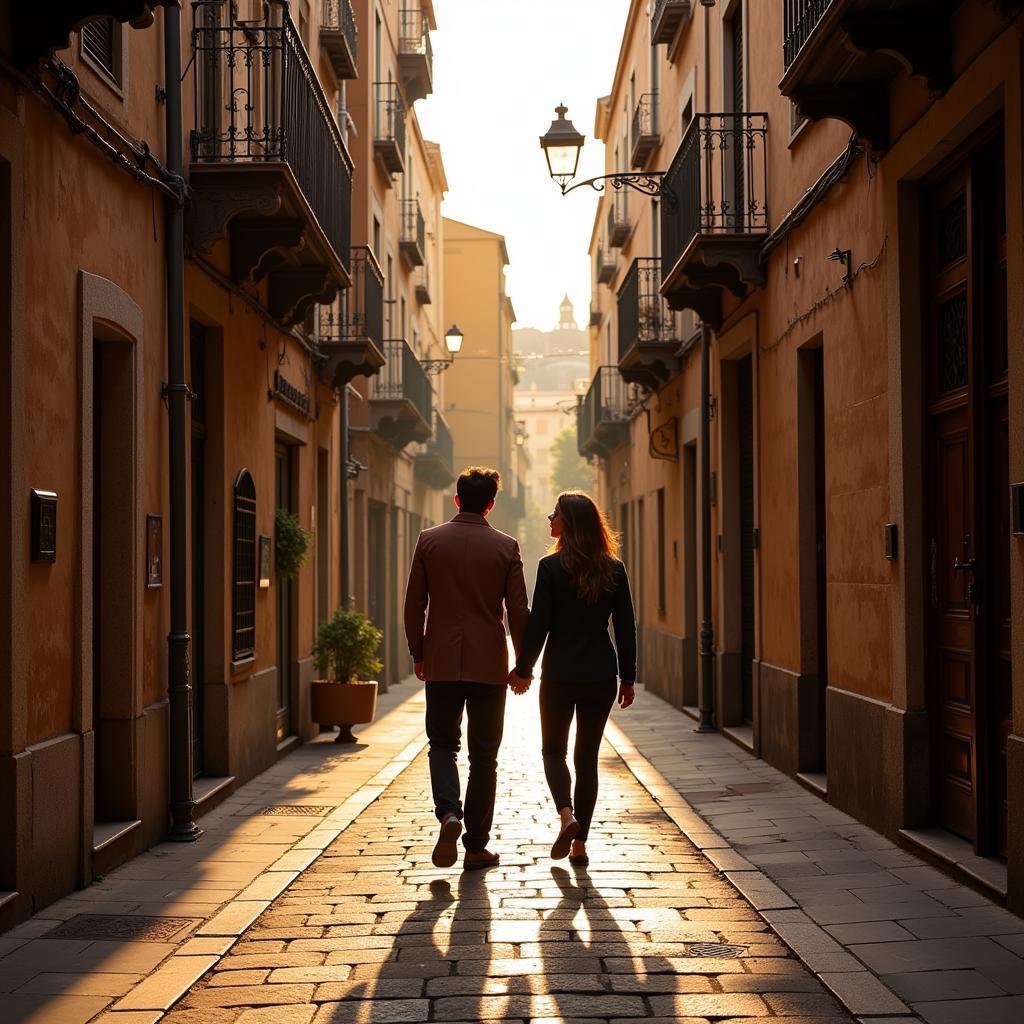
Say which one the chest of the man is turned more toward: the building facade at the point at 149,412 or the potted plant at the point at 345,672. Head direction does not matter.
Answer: the potted plant

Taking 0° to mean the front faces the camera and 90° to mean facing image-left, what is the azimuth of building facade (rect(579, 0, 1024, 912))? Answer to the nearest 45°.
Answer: approximately 90°

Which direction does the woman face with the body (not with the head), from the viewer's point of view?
away from the camera

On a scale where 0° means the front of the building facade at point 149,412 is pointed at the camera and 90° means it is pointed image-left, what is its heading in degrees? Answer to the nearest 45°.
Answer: approximately 270°

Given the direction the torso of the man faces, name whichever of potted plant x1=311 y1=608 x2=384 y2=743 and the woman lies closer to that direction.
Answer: the potted plant

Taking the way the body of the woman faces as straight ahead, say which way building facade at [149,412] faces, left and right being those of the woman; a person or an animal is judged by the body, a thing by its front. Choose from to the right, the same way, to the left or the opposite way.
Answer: to the right

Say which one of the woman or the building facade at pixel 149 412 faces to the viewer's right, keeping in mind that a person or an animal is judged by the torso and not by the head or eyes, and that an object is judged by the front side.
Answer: the building facade

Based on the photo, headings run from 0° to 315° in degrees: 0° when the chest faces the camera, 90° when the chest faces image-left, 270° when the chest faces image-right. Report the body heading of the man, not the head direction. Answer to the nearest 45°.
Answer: approximately 180°

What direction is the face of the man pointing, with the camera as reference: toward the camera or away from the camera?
away from the camera

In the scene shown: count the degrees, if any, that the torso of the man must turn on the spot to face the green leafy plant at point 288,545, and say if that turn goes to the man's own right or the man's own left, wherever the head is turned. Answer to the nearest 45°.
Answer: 0° — they already face it

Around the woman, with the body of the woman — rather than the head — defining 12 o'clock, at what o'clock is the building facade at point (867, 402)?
The building facade is roughly at 2 o'clock from the woman.

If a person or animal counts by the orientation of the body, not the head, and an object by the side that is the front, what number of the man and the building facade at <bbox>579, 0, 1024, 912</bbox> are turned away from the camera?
1

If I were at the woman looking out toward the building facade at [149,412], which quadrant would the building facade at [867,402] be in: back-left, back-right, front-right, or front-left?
back-right

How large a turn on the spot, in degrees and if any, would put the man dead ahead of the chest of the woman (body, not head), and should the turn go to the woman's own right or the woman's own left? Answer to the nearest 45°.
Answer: approximately 90° to the woman's own left
